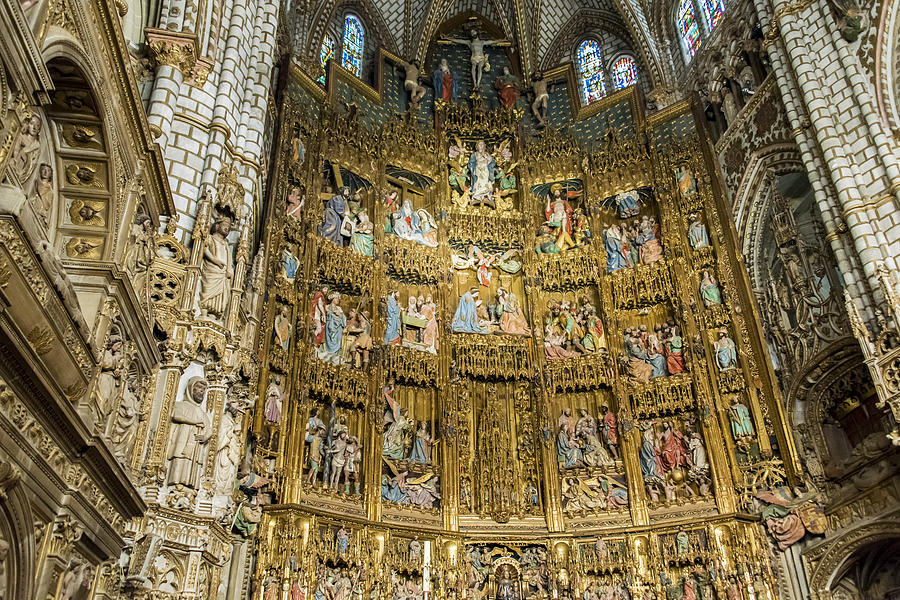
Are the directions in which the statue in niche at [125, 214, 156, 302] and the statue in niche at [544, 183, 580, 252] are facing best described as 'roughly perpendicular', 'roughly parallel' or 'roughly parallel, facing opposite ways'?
roughly perpendicular

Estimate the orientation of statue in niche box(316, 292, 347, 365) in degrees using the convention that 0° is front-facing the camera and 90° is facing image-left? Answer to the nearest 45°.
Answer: approximately 315°

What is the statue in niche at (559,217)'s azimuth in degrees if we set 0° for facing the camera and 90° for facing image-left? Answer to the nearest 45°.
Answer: approximately 0°

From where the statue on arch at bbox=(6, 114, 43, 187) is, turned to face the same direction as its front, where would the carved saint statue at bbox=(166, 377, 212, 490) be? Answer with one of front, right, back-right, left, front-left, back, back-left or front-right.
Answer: left

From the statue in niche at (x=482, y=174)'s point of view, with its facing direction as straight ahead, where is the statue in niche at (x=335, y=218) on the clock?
the statue in niche at (x=335, y=218) is roughly at 2 o'clock from the statue in niche at (x=482, y=174).

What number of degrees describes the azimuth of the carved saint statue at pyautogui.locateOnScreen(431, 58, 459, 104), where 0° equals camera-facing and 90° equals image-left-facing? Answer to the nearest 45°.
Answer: approximately 0°

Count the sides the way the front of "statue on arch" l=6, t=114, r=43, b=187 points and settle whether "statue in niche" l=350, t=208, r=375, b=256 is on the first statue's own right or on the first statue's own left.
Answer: on the first statue's own left

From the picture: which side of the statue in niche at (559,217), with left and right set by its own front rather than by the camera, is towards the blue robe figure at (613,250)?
left
